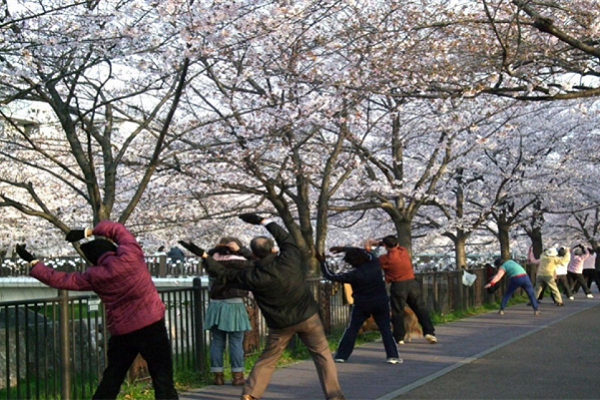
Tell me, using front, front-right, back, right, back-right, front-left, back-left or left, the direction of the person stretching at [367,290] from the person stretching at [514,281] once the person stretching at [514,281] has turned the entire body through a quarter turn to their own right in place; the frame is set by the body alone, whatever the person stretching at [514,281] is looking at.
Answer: back-right

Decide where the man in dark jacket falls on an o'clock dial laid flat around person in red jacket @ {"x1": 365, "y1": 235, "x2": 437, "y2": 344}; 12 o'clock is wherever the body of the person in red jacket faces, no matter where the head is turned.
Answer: The man in dark jacket is roughly at 8 o'clock from the person in red jacket.

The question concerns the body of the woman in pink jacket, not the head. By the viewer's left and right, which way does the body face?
facing away from the viewer

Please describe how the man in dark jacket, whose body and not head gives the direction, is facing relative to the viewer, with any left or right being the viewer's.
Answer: facing away from the viewer

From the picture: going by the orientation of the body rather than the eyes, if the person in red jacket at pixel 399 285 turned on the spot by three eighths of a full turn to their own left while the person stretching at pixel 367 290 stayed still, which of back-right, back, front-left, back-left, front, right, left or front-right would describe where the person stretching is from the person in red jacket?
front

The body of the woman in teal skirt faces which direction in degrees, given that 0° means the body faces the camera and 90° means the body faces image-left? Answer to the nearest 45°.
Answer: approximately 180°

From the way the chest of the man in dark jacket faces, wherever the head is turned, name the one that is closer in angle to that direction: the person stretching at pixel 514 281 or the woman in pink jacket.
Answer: the person stretching

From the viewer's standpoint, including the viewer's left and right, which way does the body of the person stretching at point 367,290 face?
facing away from the viewer

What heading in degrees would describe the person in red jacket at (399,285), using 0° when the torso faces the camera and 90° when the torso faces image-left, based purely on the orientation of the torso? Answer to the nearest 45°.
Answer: approximately 135°

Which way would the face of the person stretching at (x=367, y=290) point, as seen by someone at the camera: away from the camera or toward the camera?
away from the camera
